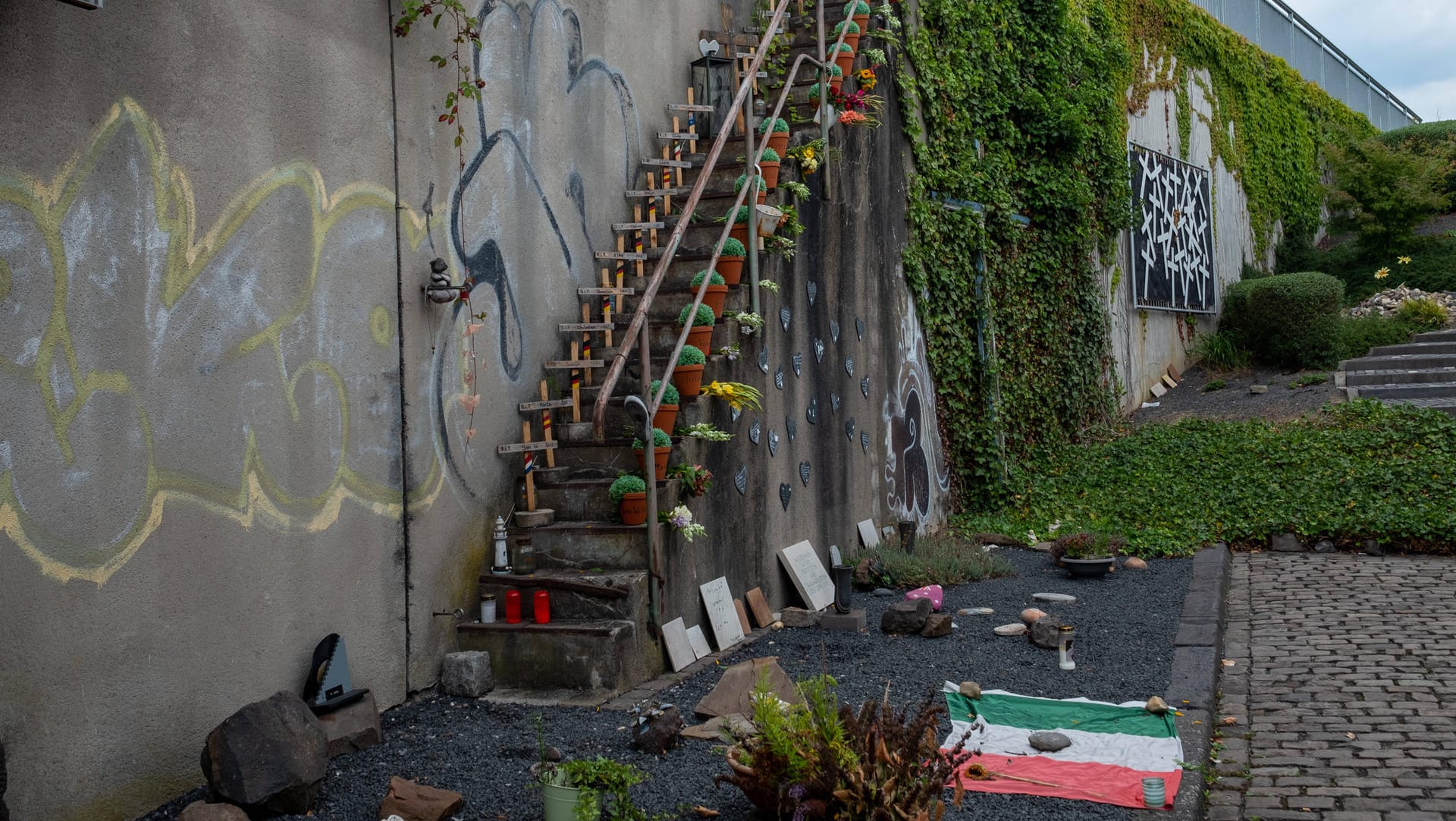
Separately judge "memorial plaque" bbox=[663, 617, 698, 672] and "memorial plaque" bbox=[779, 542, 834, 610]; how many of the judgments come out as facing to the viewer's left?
0

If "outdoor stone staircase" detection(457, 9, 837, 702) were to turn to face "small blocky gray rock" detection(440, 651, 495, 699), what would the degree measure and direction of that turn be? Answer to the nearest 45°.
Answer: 0° — it already faces it

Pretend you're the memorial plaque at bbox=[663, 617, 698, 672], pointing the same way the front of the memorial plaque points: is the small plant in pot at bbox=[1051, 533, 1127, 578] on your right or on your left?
on your left

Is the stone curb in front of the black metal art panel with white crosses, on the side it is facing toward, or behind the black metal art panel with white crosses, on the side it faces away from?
in front

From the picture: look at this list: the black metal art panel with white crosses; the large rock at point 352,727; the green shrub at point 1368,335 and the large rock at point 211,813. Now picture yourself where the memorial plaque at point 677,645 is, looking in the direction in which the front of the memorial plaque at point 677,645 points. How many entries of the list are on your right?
2

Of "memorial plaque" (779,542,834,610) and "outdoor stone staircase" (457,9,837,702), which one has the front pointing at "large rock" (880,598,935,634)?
the memorial plaque

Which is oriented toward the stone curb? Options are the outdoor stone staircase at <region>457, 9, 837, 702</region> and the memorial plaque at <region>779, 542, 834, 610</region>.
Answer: the memorial plaque

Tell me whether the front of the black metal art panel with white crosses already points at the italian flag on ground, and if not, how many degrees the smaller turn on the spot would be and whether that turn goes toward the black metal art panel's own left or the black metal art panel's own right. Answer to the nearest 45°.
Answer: approximately 45° to the black metal art panel's own right

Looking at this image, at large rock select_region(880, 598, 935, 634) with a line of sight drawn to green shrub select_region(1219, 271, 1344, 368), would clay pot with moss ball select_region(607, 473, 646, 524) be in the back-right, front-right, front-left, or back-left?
back-left

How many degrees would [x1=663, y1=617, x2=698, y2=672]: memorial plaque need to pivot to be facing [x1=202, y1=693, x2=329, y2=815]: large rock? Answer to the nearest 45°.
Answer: approximately 90° to its right

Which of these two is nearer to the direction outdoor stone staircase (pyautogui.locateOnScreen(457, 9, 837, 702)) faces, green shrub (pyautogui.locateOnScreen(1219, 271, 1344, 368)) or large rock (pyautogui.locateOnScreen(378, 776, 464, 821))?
the large rock

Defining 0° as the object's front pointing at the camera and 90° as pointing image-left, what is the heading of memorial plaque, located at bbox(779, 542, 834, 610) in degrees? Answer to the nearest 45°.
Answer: approximately 315°

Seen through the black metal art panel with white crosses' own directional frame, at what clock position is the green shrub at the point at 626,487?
The green shrub is roughly at 2 o'clock from the black metal art panel with white crosses.

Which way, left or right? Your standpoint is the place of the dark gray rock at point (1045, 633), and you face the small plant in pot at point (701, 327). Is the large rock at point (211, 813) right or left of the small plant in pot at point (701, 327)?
left
